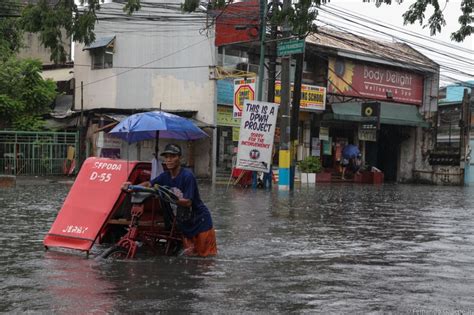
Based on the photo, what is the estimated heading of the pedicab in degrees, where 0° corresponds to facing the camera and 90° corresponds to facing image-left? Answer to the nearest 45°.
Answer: approximately 45°

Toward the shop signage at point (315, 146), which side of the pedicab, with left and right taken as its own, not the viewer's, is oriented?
back

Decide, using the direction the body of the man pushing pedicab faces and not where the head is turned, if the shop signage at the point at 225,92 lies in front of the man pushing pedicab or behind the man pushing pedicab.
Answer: behind

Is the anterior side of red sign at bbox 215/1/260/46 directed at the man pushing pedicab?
yes

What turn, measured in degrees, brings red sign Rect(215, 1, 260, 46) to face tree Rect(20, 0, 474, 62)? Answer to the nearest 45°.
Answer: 0° — it already faces it

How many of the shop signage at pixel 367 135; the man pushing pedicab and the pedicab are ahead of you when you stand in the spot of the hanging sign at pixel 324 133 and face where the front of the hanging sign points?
2

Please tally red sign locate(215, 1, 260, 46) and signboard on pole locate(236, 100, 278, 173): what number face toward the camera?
2

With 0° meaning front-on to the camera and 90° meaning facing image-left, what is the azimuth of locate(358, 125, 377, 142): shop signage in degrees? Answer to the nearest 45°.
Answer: approximately 0°

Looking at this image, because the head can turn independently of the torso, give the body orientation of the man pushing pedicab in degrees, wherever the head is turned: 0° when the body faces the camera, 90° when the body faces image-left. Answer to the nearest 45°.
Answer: approximately 45°
